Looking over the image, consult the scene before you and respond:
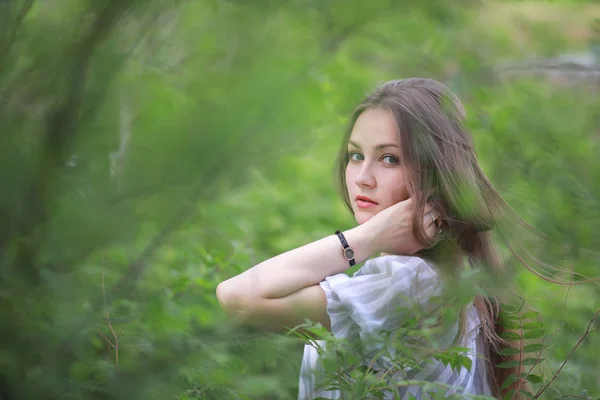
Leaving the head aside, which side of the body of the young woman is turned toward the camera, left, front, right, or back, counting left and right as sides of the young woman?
left
